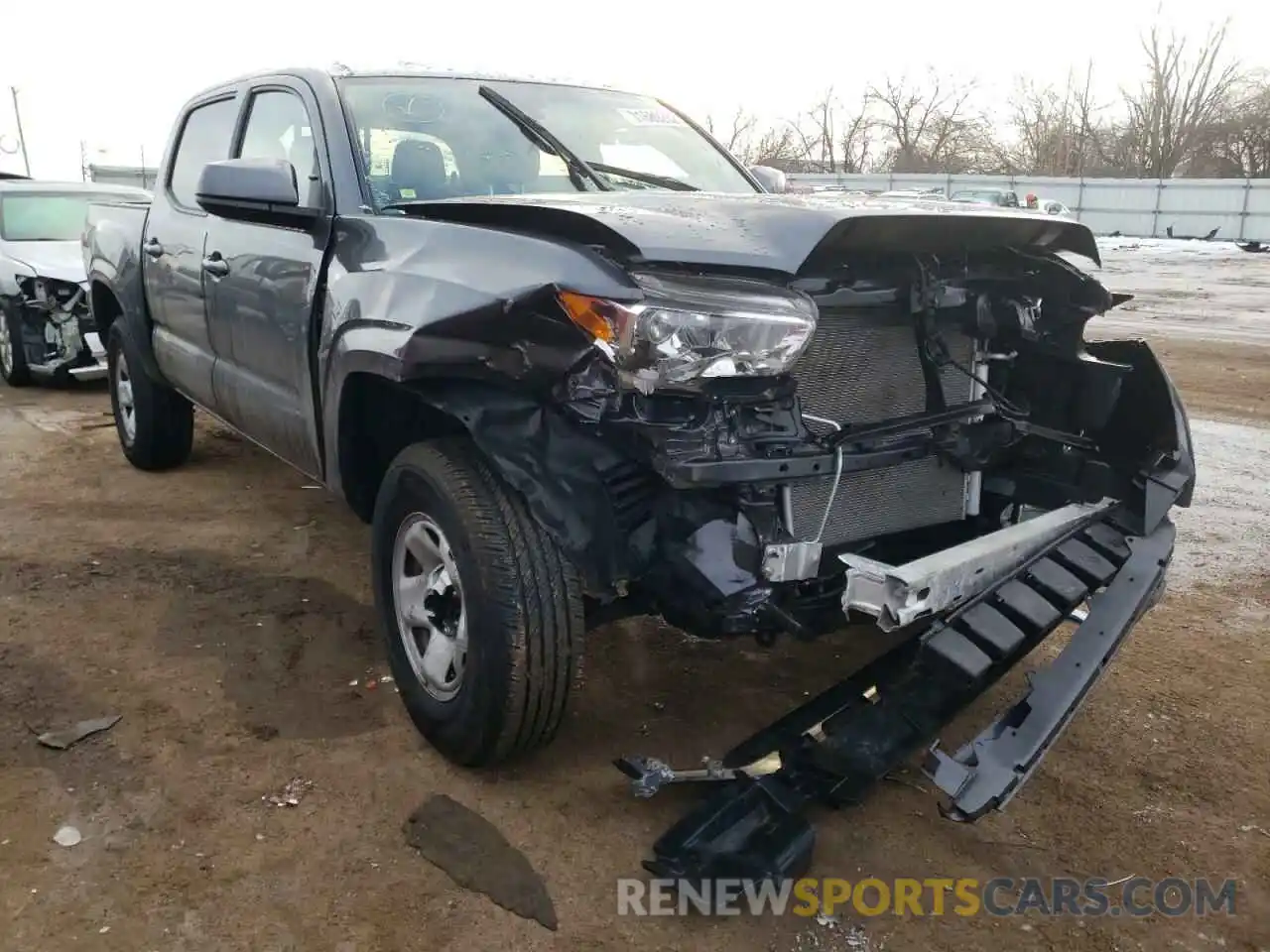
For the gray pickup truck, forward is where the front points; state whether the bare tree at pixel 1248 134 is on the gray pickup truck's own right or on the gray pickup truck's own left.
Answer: on the gray pickup truck's own left

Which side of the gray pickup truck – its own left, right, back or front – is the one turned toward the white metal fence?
left

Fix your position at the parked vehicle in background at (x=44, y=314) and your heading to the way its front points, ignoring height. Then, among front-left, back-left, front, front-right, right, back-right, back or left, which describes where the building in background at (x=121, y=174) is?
back-left

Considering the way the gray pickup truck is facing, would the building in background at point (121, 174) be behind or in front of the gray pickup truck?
behind

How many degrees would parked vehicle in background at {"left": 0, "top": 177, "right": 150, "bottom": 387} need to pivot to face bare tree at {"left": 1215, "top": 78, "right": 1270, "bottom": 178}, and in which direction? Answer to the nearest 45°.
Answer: approximately 90° to its left

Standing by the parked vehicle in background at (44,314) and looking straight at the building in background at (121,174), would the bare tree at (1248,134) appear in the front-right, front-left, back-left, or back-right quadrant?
front-right

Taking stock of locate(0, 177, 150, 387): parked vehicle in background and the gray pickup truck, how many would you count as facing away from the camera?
0

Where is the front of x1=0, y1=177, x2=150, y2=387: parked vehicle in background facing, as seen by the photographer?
facing the viewer and to the right of the viewer

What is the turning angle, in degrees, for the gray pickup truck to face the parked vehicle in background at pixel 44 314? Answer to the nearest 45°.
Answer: approximately 180°
